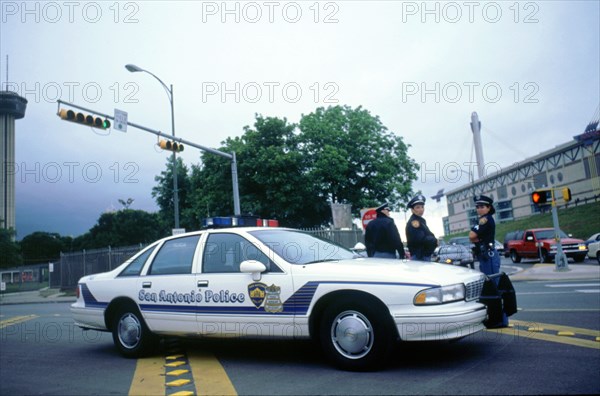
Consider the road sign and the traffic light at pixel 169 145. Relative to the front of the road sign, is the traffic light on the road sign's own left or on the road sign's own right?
on the road sign's own left

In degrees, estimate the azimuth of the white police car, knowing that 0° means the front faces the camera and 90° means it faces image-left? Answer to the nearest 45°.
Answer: approximately 315°

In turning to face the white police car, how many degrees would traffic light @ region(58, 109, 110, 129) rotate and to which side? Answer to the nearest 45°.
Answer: approximately 45° to its right

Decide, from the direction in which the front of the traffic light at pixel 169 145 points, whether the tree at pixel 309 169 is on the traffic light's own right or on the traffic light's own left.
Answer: on the traffic light's own left

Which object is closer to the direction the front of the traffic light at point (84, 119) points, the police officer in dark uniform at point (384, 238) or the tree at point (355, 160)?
the police officer in dark uniform

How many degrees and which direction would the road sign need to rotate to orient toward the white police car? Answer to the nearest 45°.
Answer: approximately 45° to its right

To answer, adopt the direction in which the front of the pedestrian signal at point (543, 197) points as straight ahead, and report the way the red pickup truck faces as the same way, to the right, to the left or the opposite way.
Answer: to the left

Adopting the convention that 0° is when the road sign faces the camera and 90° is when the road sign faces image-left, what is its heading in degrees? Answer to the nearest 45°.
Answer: approximately 315°
